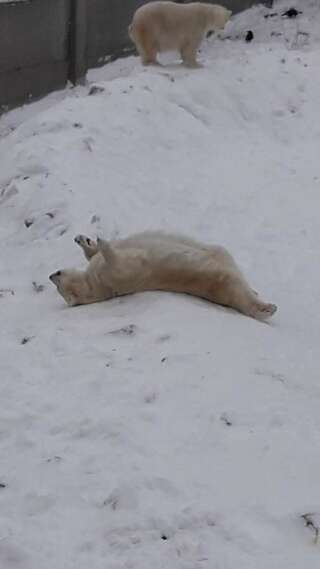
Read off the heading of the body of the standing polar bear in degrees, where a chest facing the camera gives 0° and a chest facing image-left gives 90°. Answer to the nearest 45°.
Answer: approximately 270°

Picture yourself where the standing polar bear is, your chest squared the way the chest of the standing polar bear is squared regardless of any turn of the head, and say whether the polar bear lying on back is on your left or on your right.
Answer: on your right
